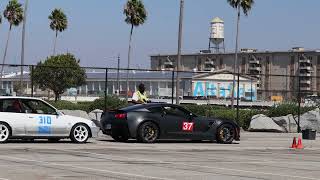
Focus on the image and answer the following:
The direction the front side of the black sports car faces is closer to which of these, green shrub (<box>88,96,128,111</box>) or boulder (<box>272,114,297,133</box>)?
the boulder

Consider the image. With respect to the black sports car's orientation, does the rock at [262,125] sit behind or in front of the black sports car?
in front

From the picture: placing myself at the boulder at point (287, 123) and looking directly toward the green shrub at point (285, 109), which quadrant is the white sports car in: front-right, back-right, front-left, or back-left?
back-left

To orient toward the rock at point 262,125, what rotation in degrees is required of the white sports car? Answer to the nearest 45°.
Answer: approximately 45° to its left

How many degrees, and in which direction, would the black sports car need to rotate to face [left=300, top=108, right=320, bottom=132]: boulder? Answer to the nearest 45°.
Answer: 0° — it already faces it

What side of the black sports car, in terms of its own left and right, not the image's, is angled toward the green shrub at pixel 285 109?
front

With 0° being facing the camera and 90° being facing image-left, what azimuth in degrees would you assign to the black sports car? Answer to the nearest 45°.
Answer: approximately 225°

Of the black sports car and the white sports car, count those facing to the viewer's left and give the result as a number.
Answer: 0

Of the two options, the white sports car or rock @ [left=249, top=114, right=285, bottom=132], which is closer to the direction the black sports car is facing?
the rock

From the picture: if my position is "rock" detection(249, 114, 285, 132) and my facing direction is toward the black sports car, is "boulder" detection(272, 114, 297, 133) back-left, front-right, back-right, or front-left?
back-left

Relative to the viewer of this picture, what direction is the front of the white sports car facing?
facing to the right of the viewer
